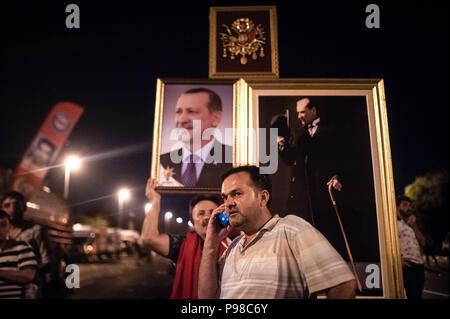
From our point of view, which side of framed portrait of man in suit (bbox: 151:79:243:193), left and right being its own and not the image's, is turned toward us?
front

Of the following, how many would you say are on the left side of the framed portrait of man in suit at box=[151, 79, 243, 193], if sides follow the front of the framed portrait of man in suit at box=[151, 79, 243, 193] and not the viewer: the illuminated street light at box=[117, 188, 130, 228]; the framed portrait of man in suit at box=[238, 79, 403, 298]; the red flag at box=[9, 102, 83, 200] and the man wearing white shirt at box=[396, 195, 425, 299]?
2

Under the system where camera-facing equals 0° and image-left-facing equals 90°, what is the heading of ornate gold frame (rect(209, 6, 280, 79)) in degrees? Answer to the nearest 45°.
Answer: approximately 0°

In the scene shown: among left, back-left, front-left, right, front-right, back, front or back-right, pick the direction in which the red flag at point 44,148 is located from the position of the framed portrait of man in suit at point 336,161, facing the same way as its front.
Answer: right

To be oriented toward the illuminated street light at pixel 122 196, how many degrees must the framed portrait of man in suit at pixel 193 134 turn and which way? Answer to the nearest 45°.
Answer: approximately 135° to its right

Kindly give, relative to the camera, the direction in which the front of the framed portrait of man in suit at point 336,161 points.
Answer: facing the viewer
